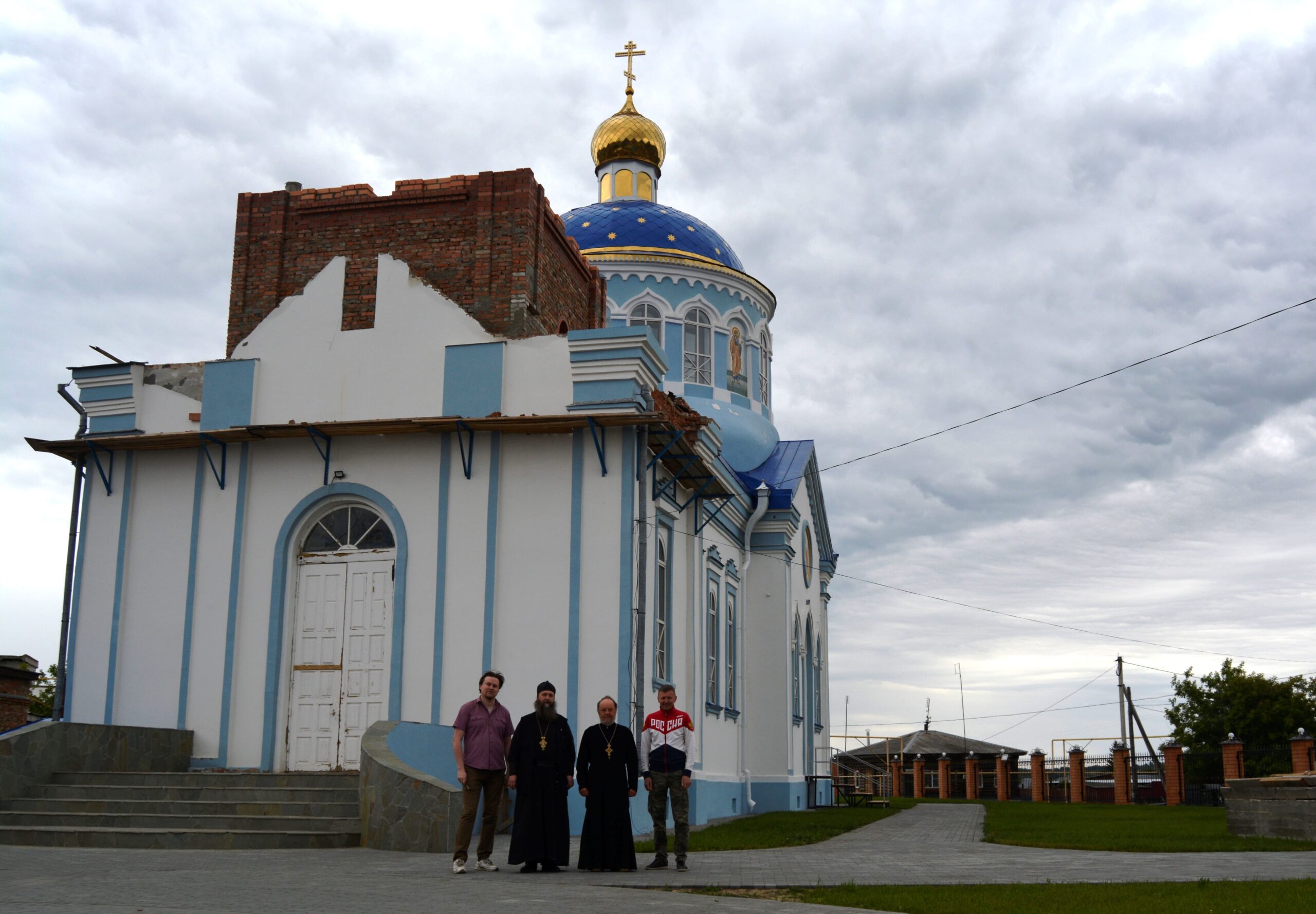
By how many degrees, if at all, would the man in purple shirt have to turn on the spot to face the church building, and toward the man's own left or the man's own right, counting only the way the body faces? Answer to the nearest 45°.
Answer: approximately 180°

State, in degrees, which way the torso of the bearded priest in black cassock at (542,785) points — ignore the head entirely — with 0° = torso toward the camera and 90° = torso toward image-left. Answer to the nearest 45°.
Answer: approximately 0°

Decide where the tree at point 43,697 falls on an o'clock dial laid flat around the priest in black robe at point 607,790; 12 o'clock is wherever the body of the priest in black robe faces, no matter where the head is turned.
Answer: The tree is roughly at 5 o'clock from the priest in black robe.

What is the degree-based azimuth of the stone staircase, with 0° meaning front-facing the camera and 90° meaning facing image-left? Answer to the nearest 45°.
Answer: approximately 0°

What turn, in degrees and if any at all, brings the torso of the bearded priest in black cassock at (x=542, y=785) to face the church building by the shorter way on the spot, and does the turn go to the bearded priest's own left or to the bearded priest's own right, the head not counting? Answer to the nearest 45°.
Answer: approximately 180°

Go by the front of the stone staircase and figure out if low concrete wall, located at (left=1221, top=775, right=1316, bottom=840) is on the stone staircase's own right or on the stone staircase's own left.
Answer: on the stone staircase's own left

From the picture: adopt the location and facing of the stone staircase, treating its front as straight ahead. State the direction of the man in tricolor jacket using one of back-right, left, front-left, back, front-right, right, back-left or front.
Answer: front-left
